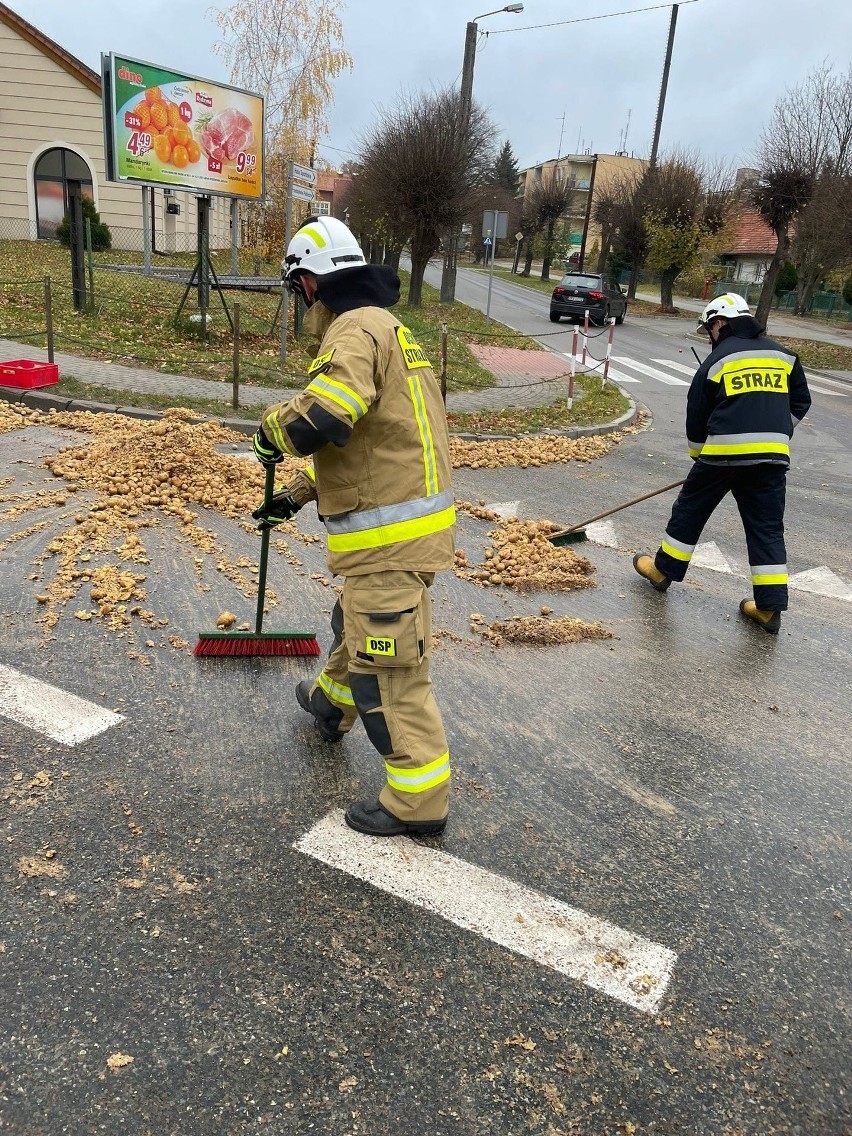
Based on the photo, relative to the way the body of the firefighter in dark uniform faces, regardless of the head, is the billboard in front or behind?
in front

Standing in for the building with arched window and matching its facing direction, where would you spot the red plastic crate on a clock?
The red plastic crate is roughly at 12 o'clock from the building with arched window.

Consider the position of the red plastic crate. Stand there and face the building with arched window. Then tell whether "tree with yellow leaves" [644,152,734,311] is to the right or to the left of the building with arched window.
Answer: right

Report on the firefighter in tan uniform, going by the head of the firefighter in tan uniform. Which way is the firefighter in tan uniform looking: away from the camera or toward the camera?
away from the camera

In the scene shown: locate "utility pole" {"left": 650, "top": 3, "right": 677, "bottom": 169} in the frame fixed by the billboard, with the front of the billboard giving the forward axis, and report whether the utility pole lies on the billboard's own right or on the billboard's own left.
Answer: on the billboard's own left

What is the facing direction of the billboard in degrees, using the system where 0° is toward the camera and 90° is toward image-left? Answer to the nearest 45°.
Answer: approximately 315°

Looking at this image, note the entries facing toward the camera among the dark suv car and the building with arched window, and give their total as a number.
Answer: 1

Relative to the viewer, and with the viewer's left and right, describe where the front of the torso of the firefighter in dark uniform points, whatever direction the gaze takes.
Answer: facing away from the viewer and to the left of the viewer

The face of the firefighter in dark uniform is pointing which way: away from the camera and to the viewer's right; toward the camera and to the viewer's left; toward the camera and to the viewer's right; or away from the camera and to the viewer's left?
away from the camera and to the viewer's left
